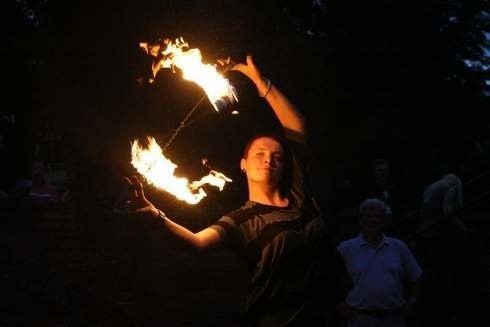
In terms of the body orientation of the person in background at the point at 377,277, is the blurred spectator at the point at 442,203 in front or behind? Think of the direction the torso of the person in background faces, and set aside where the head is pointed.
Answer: behind

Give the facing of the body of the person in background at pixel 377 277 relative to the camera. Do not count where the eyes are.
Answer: toward the camera

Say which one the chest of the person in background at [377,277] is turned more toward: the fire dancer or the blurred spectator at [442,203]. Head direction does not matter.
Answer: the fire dancer

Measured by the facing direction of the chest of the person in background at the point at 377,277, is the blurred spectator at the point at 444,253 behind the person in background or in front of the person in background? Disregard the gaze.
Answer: behind

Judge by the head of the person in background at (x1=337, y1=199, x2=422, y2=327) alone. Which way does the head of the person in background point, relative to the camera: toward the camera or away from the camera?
toward the camera

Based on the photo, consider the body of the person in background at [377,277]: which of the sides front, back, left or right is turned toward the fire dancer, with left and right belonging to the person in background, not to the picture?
front

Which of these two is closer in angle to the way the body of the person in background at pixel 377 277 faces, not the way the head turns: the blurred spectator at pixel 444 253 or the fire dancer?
the fire dancer
